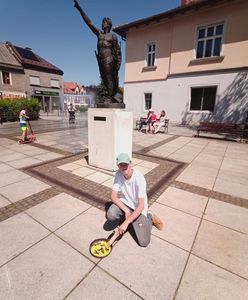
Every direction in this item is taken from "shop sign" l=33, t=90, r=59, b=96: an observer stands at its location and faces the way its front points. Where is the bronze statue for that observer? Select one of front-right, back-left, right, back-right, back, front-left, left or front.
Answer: front-right

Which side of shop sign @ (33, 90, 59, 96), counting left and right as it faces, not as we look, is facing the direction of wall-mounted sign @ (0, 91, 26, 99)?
right

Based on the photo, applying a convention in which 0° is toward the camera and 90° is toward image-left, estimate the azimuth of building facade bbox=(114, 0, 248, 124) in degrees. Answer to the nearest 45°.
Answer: approximately 45°

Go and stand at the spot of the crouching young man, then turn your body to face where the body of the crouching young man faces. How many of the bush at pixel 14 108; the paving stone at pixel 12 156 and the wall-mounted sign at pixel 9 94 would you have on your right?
3

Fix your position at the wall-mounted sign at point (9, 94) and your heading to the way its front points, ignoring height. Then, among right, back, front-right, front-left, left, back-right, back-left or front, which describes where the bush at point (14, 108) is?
front-right

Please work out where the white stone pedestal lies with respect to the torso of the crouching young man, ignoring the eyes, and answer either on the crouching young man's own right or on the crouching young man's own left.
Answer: on the crouching young man's own right

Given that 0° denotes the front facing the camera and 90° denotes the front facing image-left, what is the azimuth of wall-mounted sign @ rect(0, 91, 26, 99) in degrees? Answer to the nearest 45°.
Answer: approximately 315°

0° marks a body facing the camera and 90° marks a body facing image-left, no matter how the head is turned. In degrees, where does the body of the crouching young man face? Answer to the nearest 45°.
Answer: approximately 45°
